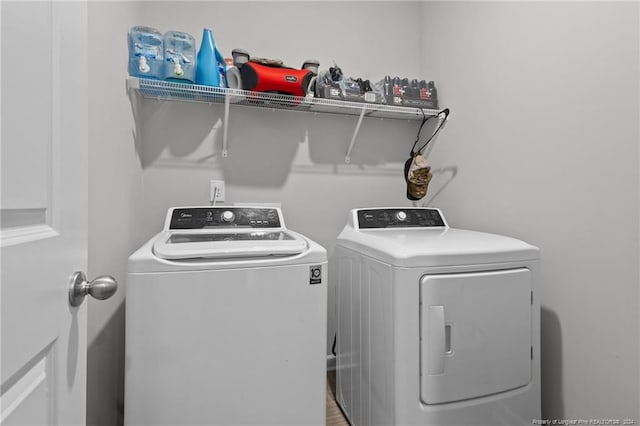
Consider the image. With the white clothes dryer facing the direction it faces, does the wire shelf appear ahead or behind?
behind

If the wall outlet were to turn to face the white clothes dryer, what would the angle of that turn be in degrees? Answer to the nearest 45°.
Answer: approximately 45° to its left

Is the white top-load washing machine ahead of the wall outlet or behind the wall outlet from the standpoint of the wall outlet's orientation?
ahead

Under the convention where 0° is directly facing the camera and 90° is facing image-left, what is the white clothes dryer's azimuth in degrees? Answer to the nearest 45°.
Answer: approximately 315°

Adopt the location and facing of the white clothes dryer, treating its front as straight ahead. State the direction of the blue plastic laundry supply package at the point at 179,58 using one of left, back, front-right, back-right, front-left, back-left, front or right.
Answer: back-right

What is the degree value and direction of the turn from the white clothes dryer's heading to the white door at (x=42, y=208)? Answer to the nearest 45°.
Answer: approximately 90° to its right

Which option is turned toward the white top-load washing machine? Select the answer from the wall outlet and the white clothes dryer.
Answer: the wall outlet

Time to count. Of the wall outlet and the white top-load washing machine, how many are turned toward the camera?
2

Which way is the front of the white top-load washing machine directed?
toward the camera
